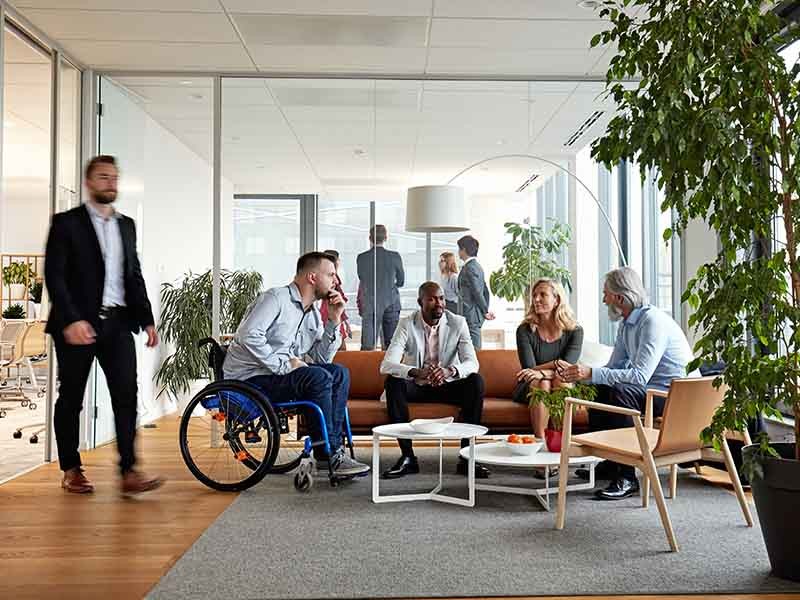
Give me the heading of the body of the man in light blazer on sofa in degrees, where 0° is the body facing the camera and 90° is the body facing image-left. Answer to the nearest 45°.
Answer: approximately 0°

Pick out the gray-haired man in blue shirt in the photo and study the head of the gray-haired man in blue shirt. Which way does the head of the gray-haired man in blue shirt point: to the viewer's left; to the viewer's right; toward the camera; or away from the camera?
to the viewer's left

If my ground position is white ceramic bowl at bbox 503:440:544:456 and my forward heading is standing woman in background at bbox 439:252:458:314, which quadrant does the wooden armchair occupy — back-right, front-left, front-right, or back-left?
back-right

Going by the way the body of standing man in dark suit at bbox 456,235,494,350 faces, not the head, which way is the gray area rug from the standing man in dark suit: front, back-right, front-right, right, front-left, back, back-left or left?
left

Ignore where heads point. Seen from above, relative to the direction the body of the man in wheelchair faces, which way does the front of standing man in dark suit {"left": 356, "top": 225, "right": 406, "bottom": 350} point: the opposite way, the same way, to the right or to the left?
to the left

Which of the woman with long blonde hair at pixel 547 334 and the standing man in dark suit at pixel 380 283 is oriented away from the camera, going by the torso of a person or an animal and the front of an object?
the standing man in dark suit

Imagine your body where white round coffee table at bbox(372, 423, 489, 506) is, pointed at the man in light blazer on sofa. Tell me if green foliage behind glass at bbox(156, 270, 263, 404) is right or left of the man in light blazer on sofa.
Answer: left

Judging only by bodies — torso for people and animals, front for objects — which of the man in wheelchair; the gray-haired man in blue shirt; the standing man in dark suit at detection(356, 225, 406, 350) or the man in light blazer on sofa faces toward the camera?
the man in light blazer on sofa

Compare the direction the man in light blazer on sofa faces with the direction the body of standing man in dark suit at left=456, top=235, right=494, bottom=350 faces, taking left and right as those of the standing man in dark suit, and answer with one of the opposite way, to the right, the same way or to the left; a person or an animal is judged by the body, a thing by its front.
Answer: to the left

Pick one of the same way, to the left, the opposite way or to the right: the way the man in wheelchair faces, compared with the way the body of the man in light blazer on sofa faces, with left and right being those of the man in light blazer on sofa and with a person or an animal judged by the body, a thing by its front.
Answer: to the left

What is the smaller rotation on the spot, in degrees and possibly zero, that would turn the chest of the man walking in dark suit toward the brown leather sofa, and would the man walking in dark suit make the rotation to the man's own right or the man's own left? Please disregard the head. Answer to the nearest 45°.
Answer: approximately 45° to the man's own left

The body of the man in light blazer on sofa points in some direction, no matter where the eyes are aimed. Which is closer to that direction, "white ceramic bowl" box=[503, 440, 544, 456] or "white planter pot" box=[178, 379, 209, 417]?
the white ceramic bowl
